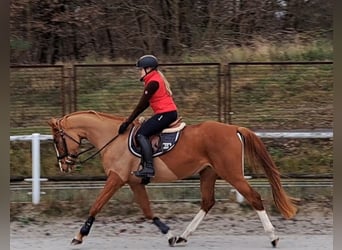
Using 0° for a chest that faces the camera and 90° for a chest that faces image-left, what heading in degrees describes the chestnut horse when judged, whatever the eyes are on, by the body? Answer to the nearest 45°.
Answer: approximately 90°

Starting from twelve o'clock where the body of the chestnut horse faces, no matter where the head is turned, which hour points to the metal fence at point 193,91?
The metal fence is roughly at 3 o'clock from the chestnut horse.

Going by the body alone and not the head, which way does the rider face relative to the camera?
to the viewer's left

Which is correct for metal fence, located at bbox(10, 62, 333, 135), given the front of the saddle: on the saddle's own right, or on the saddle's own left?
on the saddle's own right

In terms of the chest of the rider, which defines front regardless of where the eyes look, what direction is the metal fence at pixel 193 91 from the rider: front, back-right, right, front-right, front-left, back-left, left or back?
right

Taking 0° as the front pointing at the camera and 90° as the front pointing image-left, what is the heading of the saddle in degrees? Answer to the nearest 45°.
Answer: approximately 90°
